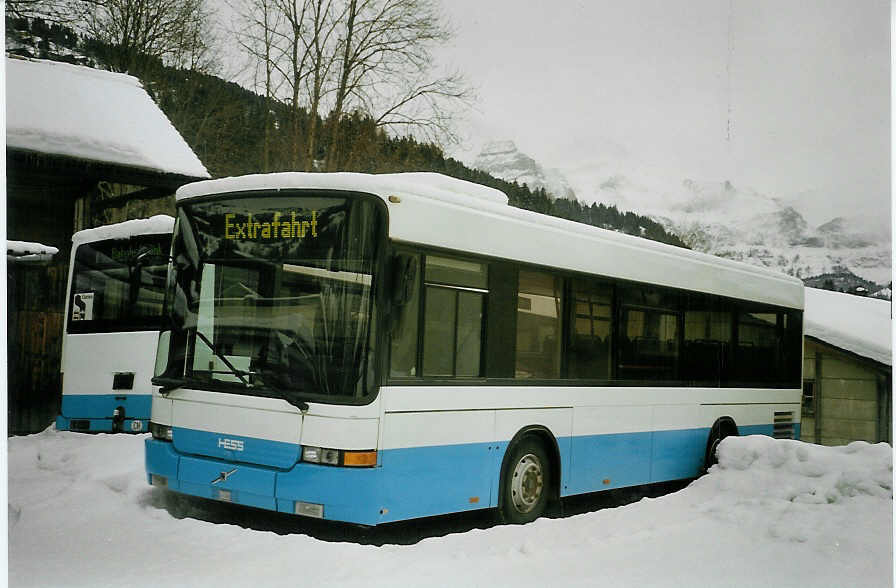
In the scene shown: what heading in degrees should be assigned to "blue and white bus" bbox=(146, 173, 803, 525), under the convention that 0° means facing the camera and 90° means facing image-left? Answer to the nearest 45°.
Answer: approximately 45°

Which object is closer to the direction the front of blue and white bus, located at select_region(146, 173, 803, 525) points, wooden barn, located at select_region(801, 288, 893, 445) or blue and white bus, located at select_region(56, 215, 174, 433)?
the blue and white bus

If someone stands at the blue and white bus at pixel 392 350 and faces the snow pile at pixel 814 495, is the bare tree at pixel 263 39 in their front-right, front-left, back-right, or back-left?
back-left

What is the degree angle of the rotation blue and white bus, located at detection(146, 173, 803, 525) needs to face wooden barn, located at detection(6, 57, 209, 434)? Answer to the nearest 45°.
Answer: approximately 45° to its right

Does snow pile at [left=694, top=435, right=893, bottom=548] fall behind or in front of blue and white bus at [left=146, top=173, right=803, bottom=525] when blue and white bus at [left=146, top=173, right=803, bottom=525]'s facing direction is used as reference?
behind

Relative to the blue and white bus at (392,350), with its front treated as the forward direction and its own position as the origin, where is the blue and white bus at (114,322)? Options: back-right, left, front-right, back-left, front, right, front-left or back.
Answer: right

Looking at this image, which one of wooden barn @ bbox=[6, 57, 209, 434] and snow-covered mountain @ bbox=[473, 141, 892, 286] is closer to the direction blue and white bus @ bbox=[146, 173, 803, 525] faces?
the wooden barn
